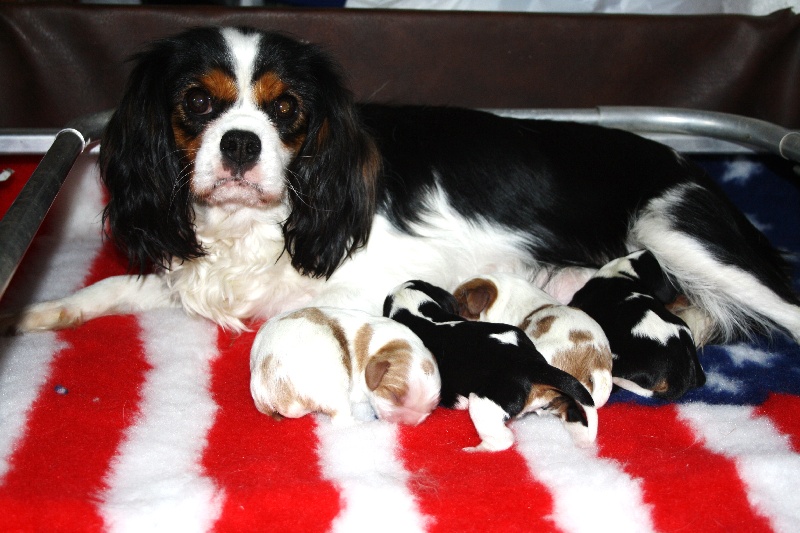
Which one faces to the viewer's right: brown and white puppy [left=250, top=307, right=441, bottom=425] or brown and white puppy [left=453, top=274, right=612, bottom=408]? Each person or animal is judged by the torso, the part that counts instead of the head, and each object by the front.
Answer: brown and white puppy [left=250, top=307, right=441, bottom=425]

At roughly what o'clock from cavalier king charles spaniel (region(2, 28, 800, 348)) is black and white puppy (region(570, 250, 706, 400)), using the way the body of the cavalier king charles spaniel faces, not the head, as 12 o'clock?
The black and white puppy is roughly at 7 o'clock from the cavalier king charles spaniel.

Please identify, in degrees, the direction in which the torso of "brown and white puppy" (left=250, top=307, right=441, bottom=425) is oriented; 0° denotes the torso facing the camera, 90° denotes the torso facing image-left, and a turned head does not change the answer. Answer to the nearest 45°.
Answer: approximately 270°

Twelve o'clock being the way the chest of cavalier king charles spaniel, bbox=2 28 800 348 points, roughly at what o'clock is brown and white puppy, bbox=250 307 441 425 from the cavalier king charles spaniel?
The brown and white puppy is roughly at 9 o'clock from the cavalier king charles spaniel.

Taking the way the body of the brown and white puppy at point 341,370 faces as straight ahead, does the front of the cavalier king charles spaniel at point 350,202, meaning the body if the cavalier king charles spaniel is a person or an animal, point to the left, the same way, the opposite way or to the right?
the opposite way

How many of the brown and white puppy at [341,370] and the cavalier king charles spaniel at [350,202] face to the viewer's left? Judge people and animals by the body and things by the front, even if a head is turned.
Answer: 1

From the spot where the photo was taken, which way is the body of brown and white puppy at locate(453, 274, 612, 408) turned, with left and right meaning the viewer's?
facing away from the viewer and to the left of the viewer

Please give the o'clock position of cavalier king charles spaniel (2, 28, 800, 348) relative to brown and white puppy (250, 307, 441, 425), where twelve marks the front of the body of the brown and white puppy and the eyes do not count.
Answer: The cavalier king charles spaniel is roughly at 9 o'clock from the brown and white puppy.

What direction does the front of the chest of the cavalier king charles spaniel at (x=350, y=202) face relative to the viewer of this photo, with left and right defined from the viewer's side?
facing to the left of the viewer

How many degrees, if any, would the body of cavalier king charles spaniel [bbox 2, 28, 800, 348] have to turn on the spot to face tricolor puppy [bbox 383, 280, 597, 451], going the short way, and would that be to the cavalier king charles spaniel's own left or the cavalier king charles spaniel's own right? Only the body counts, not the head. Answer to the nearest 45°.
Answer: approximately 135° to the cavalier king charles spaniel's own left
